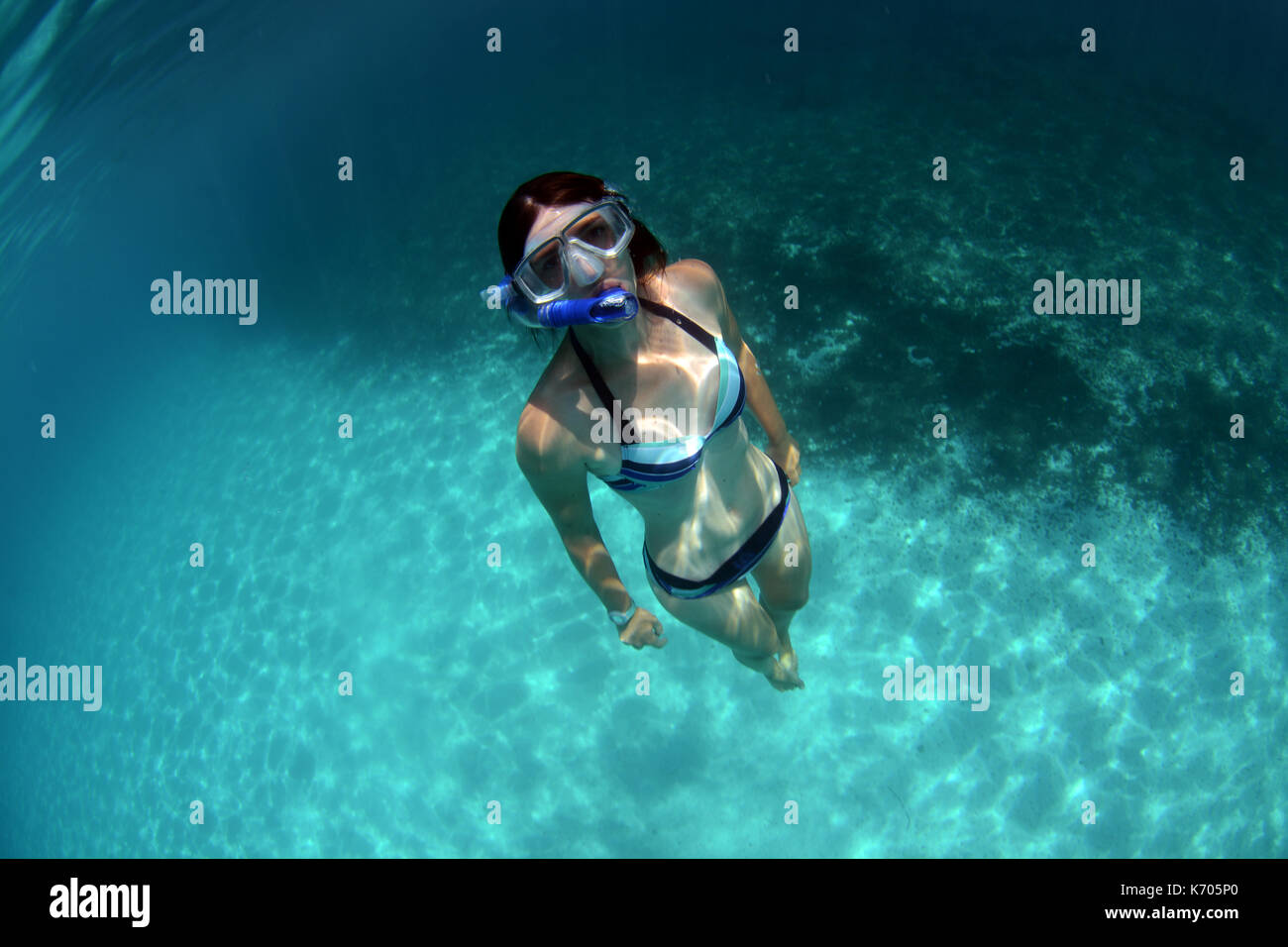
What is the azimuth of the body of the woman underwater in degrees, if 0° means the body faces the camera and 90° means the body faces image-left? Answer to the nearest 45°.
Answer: approximately 0°
